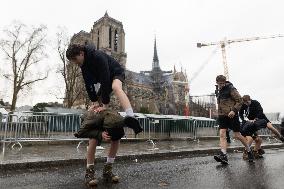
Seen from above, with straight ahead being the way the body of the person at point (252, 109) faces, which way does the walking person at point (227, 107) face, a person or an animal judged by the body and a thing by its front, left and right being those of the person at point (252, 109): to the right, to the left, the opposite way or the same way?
the same way

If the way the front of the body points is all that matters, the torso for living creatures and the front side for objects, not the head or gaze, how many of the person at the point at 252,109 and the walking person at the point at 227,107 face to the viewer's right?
0

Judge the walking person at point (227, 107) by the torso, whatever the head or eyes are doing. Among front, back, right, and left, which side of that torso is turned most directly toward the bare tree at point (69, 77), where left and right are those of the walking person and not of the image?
right

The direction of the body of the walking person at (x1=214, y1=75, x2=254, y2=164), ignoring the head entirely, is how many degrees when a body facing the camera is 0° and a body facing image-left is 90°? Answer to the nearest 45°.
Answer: approximately 45°

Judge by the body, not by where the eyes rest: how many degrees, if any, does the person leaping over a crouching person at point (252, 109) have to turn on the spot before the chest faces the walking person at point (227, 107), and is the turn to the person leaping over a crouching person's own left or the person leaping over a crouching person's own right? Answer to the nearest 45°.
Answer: approximately 45° to the person leaping over a crouching person's own left

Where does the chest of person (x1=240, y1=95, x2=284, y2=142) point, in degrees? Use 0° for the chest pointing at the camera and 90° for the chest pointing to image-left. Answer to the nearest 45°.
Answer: approximately 45°
